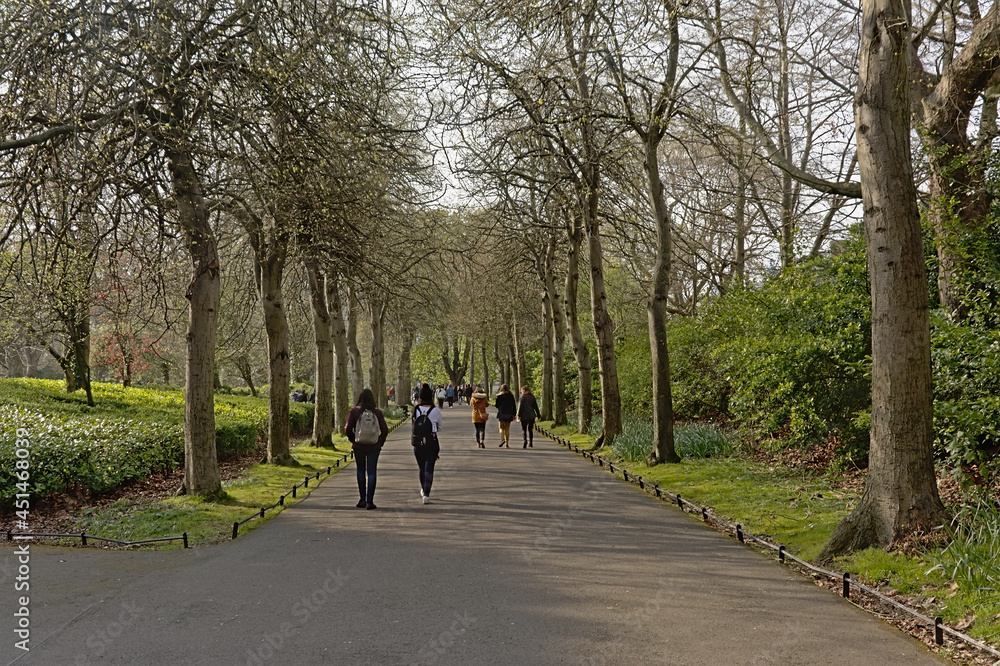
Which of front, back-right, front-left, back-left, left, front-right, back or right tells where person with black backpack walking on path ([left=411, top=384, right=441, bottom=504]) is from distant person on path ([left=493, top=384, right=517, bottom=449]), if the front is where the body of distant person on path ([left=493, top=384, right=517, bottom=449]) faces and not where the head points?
back

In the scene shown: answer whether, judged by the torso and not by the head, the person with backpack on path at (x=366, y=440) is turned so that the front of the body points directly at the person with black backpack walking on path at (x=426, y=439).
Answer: no

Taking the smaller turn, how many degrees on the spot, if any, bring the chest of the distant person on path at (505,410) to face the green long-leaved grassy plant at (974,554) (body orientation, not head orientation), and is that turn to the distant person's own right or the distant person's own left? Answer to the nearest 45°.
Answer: approximately 180°

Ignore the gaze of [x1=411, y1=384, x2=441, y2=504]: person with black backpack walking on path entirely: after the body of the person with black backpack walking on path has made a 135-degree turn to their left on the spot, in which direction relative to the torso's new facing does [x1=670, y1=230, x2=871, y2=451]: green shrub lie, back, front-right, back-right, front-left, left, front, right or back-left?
back-left

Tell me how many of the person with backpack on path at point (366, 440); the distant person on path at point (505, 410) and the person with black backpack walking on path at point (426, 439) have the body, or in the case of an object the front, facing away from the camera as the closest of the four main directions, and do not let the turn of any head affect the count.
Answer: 3

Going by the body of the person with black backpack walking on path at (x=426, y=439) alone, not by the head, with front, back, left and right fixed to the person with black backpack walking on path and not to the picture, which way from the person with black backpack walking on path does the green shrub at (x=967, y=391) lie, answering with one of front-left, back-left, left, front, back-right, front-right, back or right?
back-right

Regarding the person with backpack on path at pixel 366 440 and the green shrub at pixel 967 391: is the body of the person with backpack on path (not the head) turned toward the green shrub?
no

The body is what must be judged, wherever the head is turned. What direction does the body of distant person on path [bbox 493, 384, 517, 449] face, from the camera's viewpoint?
away from the camera

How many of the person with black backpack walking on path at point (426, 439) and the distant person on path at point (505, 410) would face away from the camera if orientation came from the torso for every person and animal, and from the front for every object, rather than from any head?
2

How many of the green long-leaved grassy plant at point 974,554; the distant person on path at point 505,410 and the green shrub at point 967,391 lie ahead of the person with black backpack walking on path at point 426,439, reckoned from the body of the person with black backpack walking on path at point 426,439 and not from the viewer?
1

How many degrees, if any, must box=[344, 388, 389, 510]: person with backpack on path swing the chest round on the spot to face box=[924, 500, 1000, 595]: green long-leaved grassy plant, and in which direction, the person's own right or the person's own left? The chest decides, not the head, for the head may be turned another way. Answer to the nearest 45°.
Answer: approximately 135° to the person's own right

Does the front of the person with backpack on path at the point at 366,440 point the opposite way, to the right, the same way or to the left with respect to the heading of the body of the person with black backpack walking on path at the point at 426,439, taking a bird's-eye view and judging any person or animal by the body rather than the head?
the same way

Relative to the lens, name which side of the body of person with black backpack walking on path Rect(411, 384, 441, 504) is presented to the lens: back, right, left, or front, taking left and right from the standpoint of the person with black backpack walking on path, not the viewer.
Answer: back

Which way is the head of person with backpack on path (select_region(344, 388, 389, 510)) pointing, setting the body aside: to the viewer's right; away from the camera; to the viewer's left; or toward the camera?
away from the camera

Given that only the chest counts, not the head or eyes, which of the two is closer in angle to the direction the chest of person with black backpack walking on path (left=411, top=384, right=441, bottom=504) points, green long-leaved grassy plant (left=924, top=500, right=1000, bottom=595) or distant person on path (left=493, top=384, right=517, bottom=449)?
the distant person on path

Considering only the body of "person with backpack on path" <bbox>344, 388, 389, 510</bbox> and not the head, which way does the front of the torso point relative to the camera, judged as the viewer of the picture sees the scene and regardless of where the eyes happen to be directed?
away from the camera

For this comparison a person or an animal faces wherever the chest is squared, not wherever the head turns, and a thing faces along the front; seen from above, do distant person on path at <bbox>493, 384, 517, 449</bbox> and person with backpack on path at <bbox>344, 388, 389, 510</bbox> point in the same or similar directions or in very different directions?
same or similar directions

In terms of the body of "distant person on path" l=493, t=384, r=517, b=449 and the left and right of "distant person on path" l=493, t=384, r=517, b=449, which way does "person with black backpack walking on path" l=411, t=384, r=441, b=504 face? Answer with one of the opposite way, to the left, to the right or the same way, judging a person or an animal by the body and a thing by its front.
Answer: the same way
